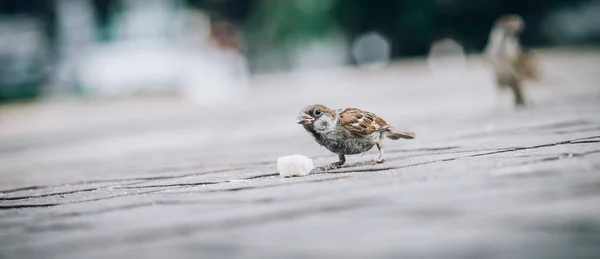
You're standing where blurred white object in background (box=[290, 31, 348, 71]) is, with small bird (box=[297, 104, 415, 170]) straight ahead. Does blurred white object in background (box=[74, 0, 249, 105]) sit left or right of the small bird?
right

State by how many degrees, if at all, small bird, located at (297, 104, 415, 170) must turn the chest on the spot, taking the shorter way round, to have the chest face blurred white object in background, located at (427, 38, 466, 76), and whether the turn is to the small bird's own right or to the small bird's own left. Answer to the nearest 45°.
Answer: approximately 90° to the small bird's own right

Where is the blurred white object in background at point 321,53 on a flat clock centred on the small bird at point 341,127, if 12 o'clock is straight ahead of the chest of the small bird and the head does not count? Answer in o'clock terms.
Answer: The blurred white object in background is roughly at 3 o'clock from the small bird.

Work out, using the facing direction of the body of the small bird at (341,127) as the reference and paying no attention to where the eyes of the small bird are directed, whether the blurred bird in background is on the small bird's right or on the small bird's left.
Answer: on the small bird's right

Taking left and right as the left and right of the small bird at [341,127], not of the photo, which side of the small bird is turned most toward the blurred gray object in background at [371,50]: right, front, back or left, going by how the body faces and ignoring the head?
right

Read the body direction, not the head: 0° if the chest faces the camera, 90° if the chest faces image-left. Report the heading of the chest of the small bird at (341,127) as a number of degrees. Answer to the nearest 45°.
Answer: approximately 90°

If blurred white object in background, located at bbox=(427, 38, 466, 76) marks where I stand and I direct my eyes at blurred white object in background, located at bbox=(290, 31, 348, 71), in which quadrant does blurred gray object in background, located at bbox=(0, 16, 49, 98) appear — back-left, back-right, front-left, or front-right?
front-left
